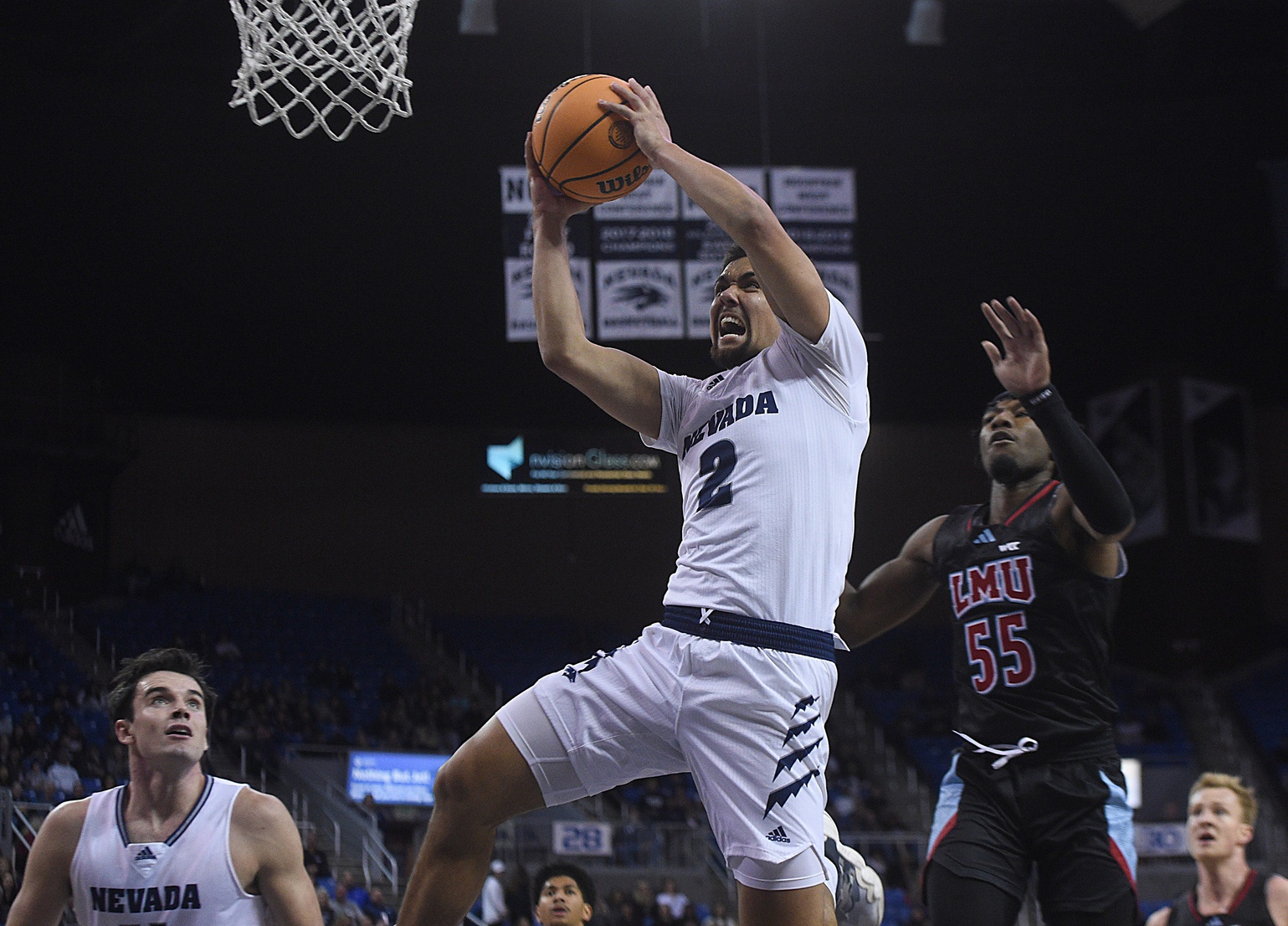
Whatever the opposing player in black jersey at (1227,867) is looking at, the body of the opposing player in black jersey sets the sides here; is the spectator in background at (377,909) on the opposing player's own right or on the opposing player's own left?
on the opposing player's own right

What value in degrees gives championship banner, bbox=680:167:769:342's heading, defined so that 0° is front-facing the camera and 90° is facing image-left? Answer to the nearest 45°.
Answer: approximately 0°

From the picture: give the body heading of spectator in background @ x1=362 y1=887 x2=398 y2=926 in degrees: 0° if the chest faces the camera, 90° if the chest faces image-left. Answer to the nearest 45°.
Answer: approximately 0°

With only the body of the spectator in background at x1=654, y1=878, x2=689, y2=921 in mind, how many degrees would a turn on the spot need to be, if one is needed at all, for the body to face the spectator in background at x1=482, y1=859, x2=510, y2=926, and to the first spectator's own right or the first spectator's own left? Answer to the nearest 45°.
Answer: approximately 45° to the first spectator's own right

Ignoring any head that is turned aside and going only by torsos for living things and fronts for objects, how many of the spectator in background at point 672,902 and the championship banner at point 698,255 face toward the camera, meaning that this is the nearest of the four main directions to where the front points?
2

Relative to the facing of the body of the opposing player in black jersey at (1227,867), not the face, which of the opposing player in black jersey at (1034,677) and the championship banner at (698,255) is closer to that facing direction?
the opposing player in black jersey

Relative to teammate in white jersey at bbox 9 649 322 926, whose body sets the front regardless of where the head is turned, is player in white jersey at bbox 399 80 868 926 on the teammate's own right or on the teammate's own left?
on the teammate's own left

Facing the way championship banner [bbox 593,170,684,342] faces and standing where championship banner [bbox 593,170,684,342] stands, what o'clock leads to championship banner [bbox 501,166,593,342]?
championship banner [bbox 501,166,593,342] is roughly at 3 o'clock from championship banner [bbox 593,170,684,342].
